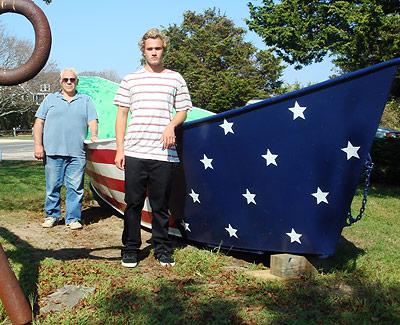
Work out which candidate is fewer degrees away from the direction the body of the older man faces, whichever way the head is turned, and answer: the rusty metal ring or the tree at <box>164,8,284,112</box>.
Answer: the rusty metal ring

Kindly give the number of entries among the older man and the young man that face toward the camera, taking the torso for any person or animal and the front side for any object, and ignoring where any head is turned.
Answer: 2

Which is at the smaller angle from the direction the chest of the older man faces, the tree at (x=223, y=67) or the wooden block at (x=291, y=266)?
the wooden block

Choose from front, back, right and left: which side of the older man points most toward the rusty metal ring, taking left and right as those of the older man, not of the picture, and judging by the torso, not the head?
front

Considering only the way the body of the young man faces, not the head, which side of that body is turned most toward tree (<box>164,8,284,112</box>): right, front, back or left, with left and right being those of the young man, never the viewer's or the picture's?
back

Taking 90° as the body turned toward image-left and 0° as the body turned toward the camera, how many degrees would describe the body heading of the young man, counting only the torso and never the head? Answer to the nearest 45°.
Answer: approximately 0°

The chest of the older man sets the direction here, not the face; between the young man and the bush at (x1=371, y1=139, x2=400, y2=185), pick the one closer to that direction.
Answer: the young man

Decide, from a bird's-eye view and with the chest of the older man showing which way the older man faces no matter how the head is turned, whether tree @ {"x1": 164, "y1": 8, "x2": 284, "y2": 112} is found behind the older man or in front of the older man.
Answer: behind

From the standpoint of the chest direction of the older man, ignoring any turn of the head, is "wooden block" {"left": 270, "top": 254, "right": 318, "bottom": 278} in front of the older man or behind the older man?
in front

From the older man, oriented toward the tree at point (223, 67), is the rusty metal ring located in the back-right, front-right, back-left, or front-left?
back-right
